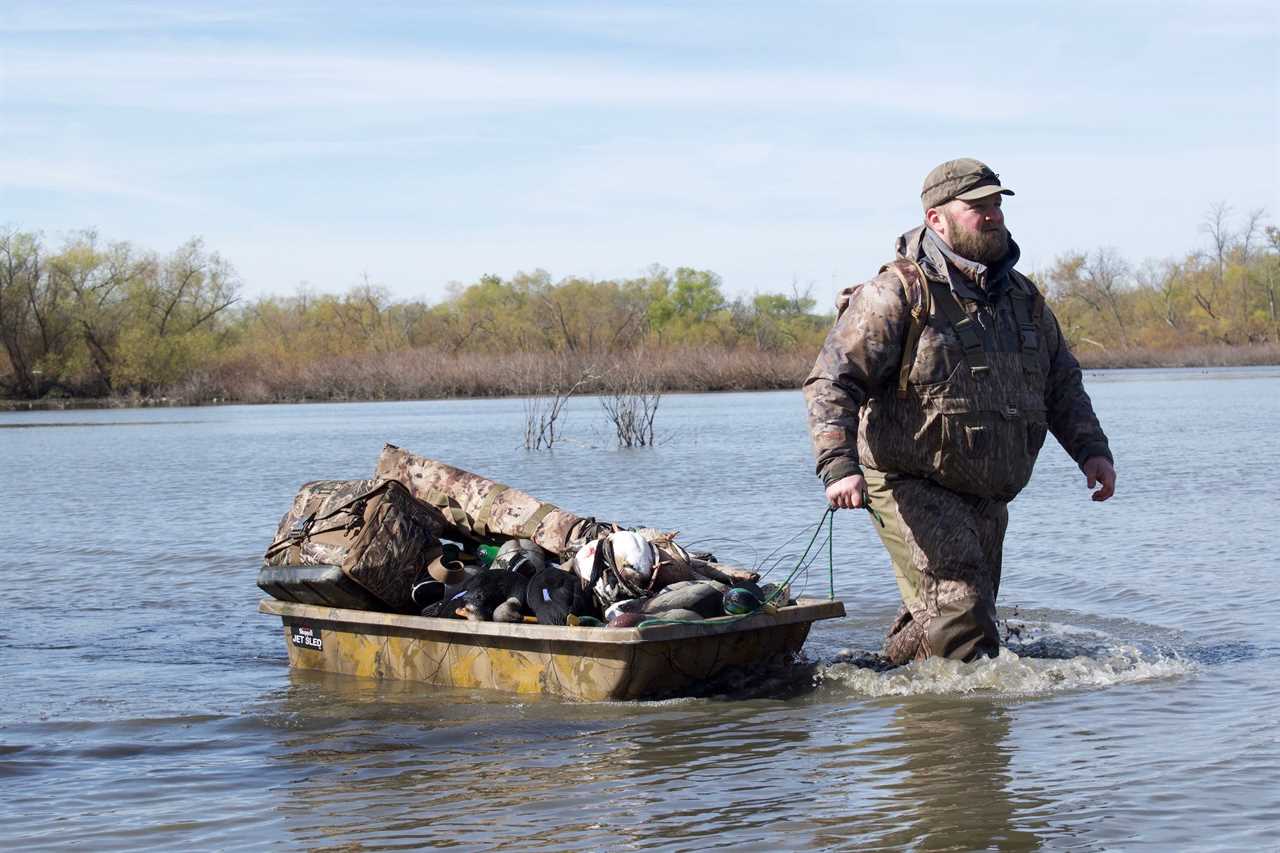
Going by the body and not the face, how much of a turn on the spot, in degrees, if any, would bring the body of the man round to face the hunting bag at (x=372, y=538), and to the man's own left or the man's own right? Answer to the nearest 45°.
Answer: approximately 135° to the man's own right

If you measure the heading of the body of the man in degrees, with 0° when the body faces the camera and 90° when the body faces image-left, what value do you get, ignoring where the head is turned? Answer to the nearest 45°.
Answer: approximately 315°
